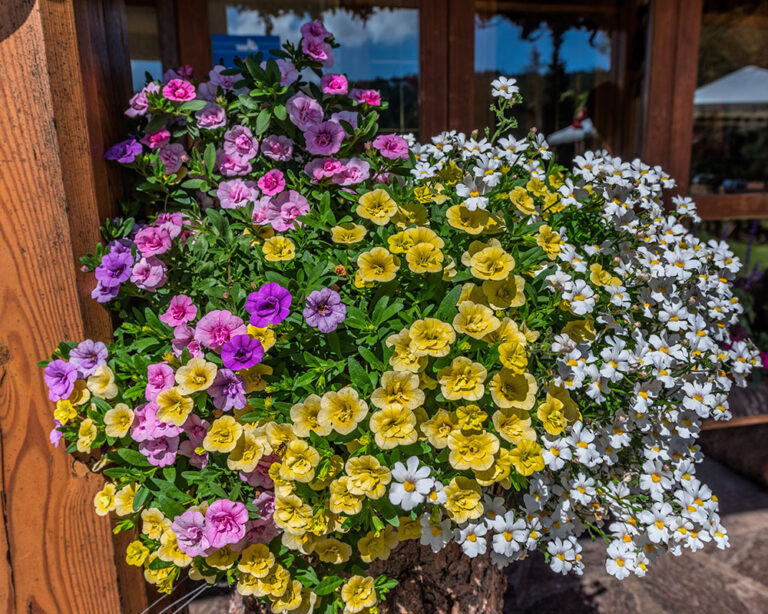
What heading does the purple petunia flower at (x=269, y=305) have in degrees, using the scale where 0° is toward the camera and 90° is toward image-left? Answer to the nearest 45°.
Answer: approximately 0°
